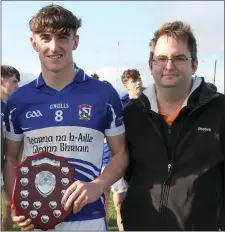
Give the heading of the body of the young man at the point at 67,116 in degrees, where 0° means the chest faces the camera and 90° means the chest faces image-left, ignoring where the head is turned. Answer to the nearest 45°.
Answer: approximately 0°

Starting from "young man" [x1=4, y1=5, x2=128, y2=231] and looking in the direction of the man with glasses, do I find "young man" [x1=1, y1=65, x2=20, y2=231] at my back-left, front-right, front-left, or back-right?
back-left

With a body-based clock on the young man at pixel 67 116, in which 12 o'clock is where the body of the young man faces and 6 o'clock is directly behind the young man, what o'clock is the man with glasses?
The man with glasses is roughly at 9 o'clock from the young man.

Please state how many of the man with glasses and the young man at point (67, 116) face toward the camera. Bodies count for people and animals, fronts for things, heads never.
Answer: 2

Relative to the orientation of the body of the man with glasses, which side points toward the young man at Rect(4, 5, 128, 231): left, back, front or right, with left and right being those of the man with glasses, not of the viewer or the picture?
right

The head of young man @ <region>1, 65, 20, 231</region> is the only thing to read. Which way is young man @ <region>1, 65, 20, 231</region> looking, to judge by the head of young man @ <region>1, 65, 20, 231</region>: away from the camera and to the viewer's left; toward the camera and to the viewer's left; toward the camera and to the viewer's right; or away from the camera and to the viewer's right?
toward the camera and to the viewer's right

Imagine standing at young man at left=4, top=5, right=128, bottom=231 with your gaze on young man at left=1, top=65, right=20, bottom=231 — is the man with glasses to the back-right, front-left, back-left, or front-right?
back-right

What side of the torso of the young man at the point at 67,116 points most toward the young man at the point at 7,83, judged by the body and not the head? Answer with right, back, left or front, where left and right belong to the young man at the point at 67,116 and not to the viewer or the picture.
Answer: back
